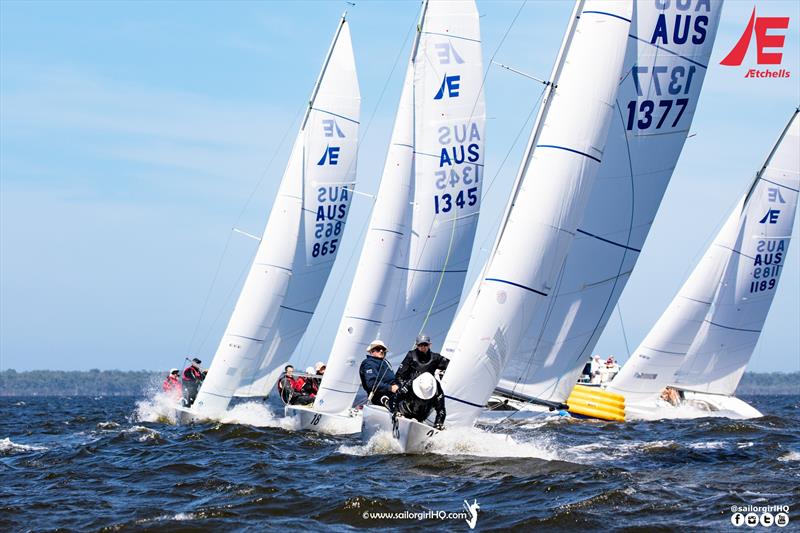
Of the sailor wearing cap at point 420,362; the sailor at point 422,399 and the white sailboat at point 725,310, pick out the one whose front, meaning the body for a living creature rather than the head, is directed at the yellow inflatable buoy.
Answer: the white sailboat

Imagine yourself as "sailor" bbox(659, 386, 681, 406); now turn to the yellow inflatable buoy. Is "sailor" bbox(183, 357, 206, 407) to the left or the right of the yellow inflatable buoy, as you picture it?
right

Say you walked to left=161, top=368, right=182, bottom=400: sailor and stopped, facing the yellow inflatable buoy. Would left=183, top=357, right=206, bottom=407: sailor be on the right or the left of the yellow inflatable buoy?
right

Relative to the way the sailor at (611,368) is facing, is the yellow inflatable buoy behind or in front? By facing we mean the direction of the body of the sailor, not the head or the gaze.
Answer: in front

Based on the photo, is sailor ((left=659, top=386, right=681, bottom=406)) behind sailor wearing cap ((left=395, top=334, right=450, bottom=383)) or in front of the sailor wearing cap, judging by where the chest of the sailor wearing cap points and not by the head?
behind

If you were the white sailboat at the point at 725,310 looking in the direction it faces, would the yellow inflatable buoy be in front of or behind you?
in front
